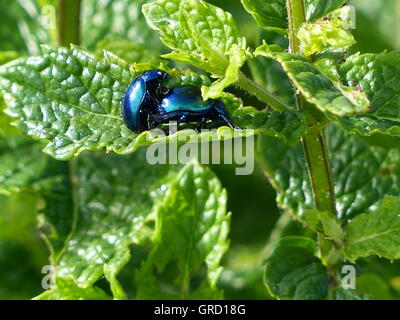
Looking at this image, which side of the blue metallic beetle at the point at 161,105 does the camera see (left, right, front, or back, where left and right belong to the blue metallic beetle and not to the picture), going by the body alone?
right

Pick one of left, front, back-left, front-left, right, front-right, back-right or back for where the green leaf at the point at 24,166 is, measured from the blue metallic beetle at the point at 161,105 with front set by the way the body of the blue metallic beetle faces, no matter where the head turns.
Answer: back-left
